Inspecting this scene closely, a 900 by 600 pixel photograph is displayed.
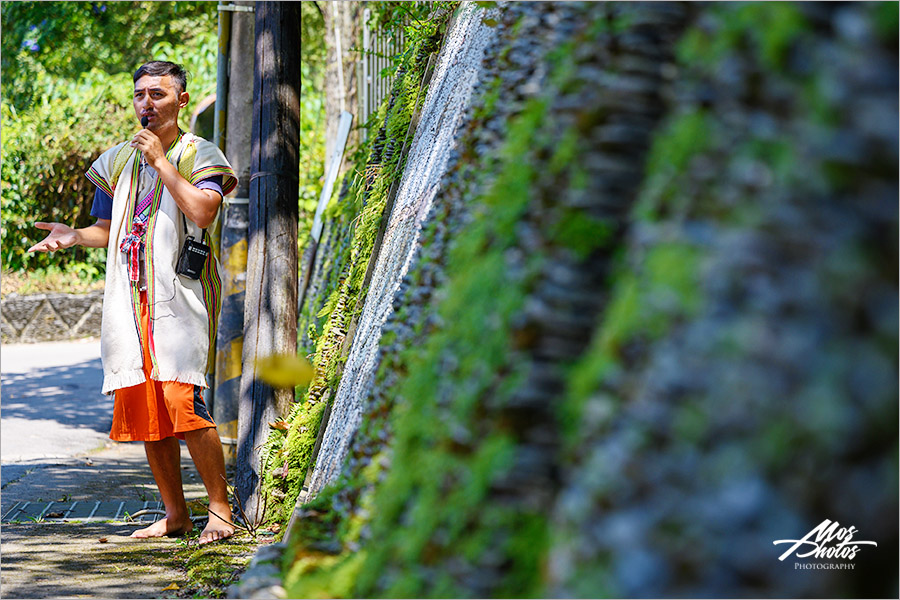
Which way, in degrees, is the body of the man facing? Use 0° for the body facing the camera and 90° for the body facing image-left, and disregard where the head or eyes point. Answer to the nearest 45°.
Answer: approximately 45°

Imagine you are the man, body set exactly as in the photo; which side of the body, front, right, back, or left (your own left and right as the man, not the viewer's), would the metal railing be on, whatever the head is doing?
back

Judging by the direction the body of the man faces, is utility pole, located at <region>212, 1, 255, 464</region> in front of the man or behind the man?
behind
